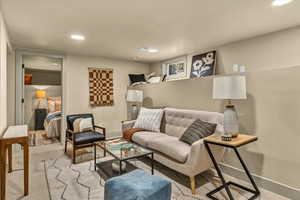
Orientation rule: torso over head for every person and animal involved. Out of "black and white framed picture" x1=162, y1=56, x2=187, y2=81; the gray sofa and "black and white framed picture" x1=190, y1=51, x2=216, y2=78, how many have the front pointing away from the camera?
0

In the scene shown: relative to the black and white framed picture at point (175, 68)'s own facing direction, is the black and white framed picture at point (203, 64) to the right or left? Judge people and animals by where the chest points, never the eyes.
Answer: on its left

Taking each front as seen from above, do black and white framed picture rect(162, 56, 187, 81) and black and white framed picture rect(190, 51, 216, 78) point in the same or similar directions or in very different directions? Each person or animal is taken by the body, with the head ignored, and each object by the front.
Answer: same or similar directions

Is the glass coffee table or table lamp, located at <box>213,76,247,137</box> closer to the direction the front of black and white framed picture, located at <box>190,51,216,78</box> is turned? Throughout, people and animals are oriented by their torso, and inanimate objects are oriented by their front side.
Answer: the glass coffee table

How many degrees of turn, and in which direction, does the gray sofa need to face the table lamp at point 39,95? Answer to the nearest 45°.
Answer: approximately 90° to its right

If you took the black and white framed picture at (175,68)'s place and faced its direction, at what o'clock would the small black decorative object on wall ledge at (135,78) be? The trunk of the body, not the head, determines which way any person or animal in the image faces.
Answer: The small black decorative object on wall ledge is roughly at 2 o'clock from the black and white framed picture.

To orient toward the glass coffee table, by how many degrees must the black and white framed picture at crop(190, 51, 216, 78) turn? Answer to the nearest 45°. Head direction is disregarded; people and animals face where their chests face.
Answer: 0° — it already faces it

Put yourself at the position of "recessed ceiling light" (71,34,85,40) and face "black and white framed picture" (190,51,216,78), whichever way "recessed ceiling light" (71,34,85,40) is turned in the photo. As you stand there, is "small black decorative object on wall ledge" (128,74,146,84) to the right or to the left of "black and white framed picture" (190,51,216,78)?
left

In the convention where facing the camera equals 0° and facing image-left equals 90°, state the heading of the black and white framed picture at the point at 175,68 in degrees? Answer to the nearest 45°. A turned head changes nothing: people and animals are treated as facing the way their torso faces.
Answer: approximately 45°

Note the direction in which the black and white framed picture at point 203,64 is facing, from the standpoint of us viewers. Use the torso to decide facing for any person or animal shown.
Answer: facing the viewer and to the left of the viewer

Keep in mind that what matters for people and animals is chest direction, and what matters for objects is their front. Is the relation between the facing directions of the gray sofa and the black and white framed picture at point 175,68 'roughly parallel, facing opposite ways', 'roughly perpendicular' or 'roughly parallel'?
roughly parallel

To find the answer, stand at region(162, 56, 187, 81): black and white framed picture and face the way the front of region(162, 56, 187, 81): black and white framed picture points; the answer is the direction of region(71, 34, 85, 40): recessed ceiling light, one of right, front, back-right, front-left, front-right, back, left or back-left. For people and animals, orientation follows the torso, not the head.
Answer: front

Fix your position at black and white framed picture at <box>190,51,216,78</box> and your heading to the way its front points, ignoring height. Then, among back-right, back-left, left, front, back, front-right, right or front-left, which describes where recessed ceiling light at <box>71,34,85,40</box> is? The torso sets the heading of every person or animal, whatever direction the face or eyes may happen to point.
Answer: front
